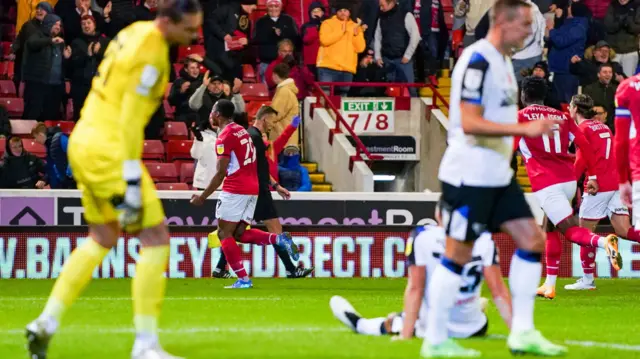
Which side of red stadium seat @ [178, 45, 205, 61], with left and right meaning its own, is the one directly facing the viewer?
front

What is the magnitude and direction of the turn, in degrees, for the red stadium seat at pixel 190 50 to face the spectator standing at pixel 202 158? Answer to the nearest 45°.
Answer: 0° — it already faces them

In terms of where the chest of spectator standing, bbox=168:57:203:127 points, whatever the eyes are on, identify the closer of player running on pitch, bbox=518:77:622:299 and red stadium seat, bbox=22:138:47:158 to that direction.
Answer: the player running on pitch

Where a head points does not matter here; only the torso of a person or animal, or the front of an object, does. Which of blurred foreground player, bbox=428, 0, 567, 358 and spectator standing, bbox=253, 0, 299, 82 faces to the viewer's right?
the blurred foreground player

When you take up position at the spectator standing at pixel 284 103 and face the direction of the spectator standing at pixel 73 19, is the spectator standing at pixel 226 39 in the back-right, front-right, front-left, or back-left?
front-right

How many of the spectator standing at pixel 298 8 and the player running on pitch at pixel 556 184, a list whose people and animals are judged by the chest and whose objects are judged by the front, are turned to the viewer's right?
0

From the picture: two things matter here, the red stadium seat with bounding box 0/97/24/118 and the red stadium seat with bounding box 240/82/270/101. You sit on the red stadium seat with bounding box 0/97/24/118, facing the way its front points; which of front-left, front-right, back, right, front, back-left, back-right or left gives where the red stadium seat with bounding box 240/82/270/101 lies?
left

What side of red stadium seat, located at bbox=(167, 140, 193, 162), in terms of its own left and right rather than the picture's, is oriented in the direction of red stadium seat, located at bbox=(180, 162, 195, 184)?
front

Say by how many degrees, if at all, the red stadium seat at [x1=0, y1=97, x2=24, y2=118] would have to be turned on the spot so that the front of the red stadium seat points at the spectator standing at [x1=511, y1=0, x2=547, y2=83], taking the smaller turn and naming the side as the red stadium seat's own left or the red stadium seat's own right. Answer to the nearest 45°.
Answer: approximately 90° to the red stadium seat's own left

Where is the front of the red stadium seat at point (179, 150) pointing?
toward the camera
